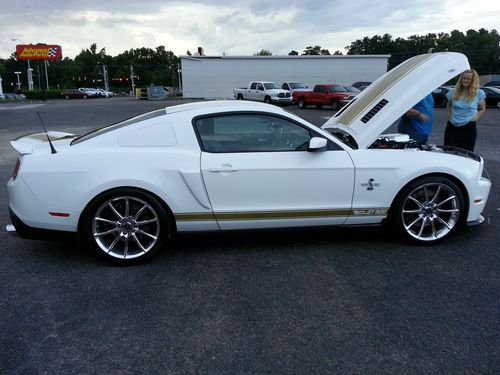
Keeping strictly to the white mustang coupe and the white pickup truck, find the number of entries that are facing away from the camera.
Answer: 0

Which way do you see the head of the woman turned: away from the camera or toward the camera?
toward the camera

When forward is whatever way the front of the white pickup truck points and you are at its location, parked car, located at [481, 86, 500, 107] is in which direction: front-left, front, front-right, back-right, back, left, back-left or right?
front-left

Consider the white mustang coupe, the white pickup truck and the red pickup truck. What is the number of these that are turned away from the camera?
0

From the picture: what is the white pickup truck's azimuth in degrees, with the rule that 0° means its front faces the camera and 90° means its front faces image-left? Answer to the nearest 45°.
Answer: approximately 315°

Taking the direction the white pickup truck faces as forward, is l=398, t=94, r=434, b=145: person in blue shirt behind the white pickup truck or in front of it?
in front

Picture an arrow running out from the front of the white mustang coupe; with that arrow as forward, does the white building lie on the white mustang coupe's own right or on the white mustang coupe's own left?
on the white mustang coupe's own left

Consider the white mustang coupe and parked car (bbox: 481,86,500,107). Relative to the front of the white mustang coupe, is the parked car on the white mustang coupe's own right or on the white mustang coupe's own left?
on the white mustang coupe's own left

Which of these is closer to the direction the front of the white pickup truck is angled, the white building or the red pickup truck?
the red pickup truck

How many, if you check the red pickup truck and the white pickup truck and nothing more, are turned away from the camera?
0

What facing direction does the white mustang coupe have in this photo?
to the viewer's right

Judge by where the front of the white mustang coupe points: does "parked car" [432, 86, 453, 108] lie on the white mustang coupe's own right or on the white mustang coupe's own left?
on the white mustang coupe's own left
